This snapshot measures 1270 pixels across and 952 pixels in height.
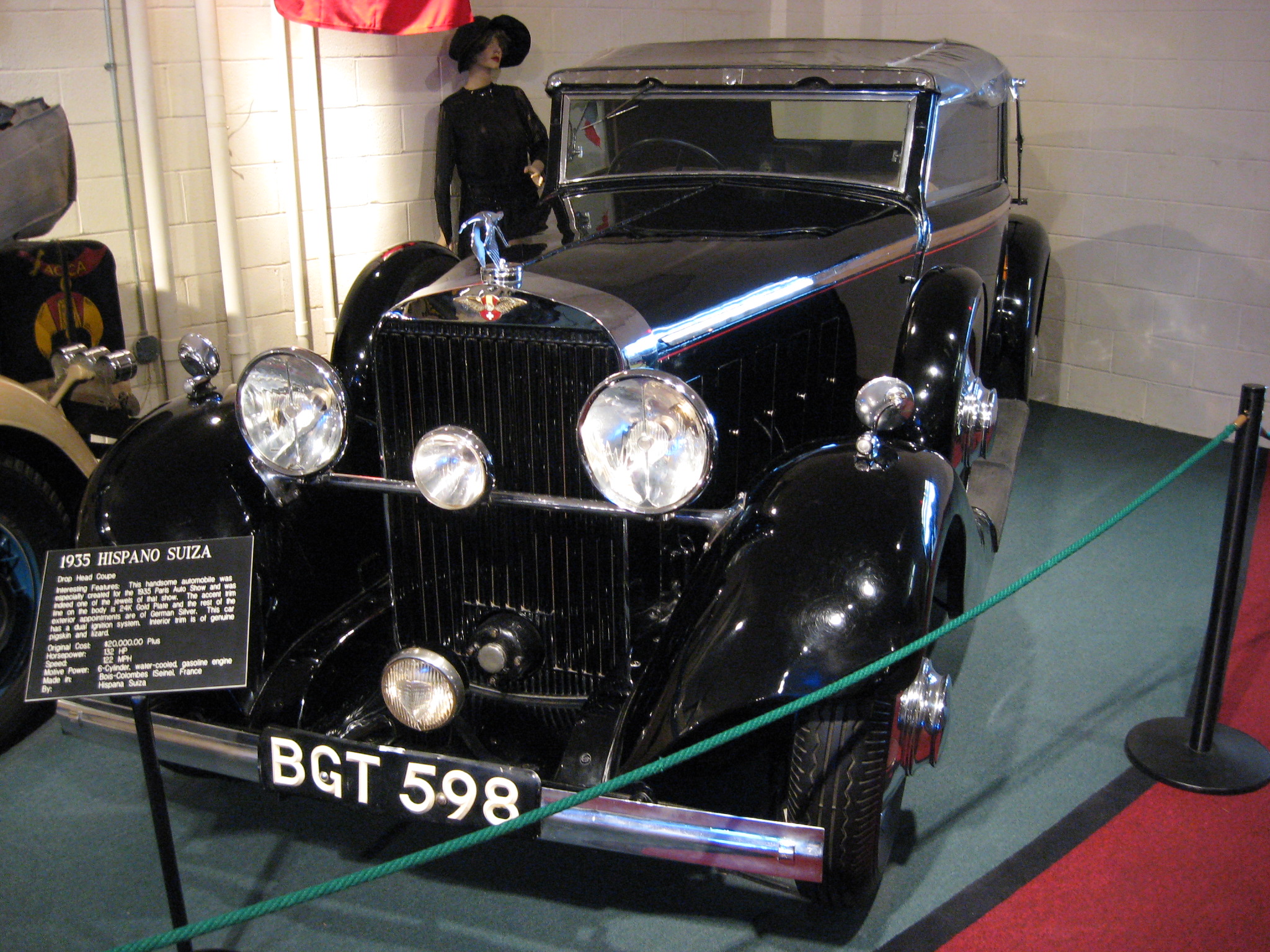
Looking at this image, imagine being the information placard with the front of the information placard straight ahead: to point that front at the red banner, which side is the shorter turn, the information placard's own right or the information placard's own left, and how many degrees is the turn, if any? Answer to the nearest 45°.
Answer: approximately 180°

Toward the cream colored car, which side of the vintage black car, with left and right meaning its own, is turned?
right

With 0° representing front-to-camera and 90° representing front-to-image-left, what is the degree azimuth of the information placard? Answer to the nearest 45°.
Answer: approximately 0°

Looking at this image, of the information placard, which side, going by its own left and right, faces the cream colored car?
back

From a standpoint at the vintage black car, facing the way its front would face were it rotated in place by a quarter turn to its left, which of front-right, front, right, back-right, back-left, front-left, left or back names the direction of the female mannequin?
back-left

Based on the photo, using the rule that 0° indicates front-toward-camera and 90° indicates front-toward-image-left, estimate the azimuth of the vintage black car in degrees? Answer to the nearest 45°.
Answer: approximately 45°
